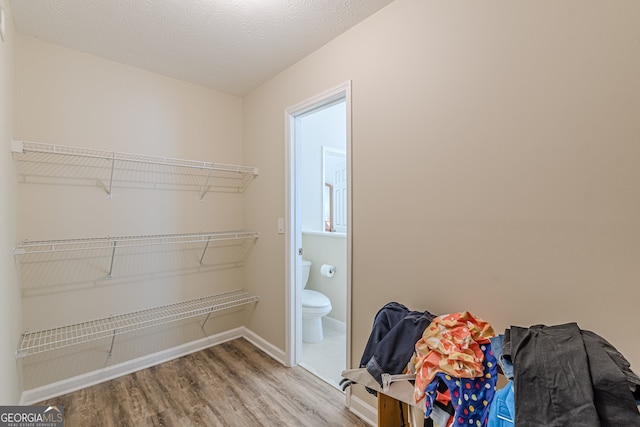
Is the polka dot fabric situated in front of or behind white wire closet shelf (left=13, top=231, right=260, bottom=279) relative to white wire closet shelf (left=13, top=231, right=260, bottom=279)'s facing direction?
in front

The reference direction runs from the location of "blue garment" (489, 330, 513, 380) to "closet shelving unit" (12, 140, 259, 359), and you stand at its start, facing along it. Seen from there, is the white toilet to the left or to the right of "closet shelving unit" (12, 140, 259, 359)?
right

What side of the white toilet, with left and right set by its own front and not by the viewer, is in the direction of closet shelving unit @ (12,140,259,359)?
right

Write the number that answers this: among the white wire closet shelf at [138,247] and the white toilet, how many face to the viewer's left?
0

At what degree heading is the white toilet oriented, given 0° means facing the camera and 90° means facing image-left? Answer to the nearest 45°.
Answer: approximately 315°

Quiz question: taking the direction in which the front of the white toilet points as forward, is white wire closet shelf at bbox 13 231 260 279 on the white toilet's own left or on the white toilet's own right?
on the white toilet's own right

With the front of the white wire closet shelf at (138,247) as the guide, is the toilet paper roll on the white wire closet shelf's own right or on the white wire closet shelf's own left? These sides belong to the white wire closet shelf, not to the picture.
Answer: on the white wire closet shelf's own left

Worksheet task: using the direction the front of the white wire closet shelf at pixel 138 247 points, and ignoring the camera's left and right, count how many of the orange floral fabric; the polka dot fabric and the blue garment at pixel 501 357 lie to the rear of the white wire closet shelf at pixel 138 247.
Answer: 0

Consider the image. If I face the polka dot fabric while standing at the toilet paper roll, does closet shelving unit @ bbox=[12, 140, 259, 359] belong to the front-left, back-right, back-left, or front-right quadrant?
front-right

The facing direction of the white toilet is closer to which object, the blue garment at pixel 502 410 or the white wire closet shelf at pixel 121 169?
the blue garment
